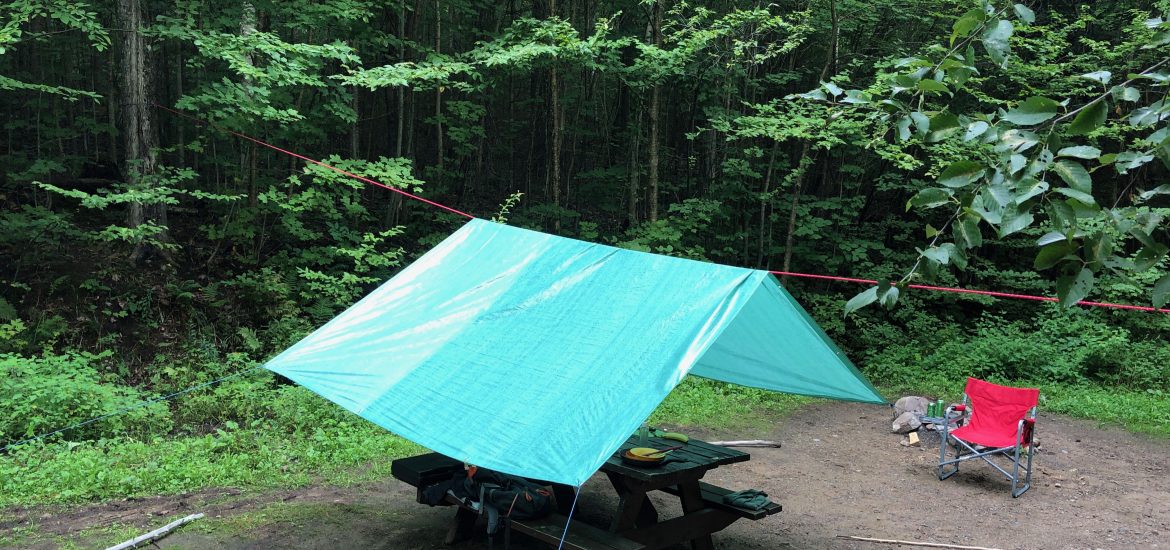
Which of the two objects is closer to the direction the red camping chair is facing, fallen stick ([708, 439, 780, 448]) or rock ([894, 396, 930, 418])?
the fallen stick

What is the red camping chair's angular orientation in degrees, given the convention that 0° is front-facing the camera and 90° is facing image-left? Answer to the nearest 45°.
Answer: approximately 45°

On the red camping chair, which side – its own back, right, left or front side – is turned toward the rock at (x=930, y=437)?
right

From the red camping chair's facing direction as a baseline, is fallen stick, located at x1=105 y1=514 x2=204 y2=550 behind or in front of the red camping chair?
in front

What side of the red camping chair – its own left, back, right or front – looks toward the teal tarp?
front

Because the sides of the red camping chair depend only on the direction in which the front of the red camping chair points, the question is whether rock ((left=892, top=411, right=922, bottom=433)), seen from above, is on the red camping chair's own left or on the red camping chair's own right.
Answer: on the red camping chair's own right

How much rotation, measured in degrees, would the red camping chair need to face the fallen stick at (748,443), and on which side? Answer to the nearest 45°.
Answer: approximately 45° to its right

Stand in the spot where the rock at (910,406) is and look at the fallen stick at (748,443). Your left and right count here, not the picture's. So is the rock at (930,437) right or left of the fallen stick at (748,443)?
left

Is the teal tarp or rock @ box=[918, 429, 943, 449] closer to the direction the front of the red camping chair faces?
the teal tarp
